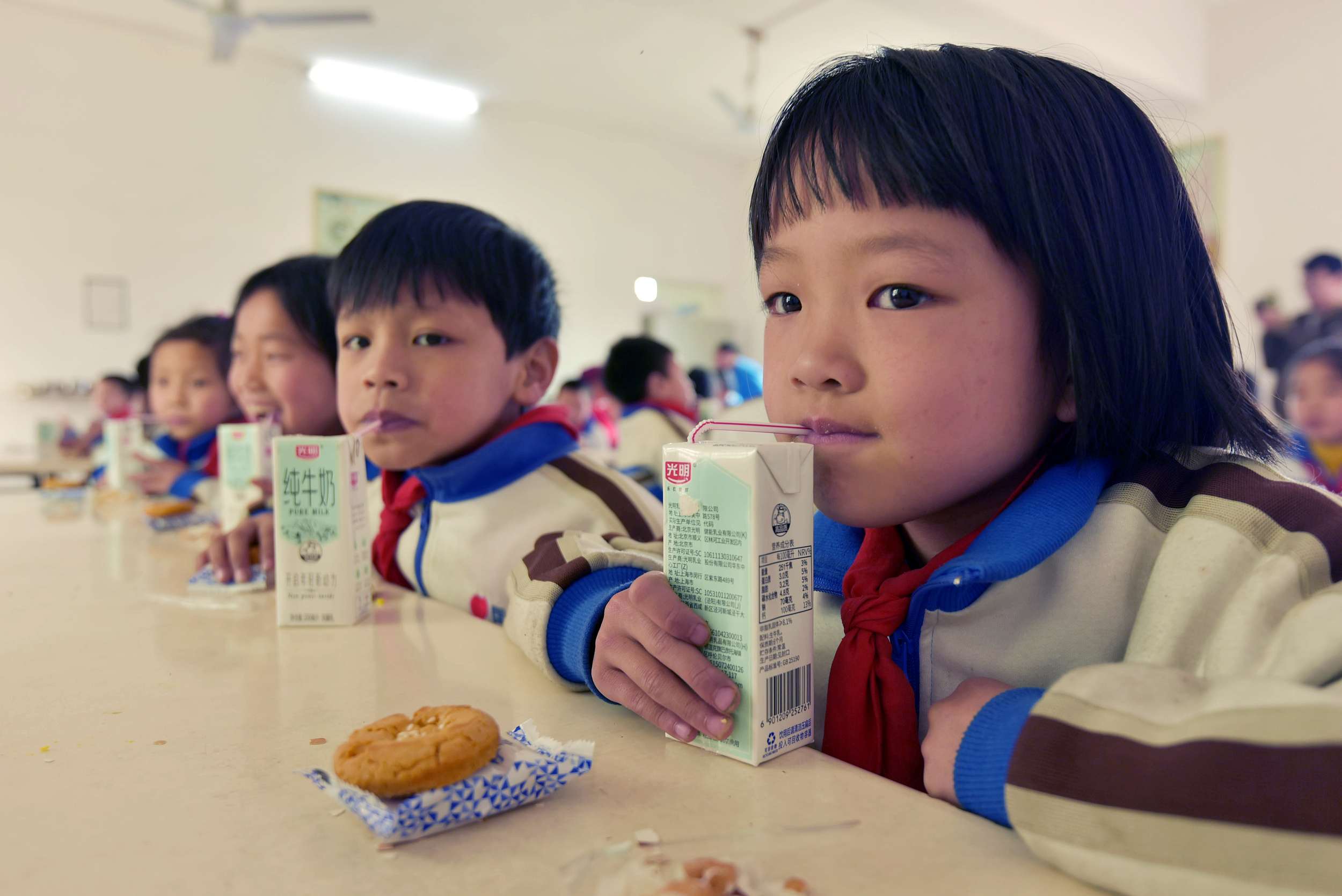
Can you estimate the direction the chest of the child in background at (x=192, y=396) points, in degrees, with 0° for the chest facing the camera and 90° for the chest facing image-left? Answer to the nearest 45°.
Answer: approximately 45°

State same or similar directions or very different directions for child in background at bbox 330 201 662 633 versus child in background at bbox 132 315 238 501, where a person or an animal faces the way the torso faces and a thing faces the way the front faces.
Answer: same or similar directions

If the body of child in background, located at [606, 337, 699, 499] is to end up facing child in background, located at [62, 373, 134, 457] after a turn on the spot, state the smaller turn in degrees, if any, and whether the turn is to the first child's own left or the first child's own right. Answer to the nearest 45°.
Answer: approximately 135° to the first child's own left

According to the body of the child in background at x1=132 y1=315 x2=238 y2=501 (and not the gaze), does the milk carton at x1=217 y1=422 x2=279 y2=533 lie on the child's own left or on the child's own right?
on the child's own left

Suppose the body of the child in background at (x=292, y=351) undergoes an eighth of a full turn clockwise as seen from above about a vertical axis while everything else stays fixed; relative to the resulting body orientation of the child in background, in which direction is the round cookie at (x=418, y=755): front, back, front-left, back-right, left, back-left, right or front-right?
left

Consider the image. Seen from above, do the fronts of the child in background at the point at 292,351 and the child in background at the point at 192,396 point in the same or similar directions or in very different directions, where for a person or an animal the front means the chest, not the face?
same or similar directions

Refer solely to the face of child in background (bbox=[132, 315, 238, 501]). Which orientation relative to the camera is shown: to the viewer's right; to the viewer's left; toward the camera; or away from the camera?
toward the camera

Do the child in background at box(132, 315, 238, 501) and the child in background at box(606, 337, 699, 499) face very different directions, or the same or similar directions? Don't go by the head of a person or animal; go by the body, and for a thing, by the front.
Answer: very different directions

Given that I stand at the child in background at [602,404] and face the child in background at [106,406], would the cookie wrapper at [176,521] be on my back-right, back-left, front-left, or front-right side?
front-left

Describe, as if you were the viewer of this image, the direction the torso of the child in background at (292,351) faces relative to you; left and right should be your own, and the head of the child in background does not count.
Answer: facing the viewer and to the left of the viewer

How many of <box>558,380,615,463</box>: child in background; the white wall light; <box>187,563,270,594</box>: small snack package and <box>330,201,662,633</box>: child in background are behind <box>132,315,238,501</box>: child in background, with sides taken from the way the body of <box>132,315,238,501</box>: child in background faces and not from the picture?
2

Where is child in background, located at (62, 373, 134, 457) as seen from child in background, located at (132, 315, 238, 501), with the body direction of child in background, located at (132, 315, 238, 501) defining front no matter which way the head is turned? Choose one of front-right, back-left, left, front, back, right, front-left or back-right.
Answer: back-right

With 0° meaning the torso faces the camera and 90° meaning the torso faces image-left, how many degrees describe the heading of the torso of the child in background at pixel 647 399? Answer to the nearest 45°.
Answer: approximately 225°

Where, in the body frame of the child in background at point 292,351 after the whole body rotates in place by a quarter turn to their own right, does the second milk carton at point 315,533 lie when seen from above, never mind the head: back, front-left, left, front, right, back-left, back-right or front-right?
back-left

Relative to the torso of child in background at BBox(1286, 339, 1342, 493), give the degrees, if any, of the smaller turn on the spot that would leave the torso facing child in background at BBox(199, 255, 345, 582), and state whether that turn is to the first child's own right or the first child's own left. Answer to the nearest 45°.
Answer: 0° — they already face them
